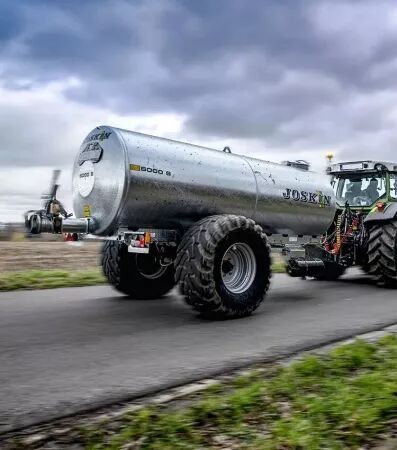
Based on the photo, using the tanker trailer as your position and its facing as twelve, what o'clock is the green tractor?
The green tractor is roughly at 12 o'clock from the tanker trailer.

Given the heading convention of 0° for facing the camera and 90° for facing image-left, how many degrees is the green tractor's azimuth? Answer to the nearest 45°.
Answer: approximately 225°

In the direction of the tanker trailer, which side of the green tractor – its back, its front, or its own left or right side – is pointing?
back

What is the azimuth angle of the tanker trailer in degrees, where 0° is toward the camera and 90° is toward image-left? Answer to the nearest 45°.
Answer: approximately 225°

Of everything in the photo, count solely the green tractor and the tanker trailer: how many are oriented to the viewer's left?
0
